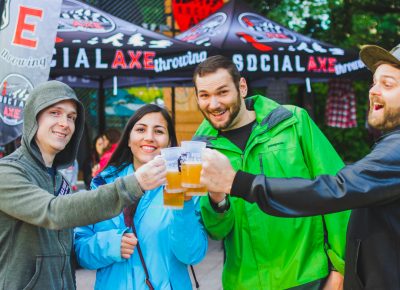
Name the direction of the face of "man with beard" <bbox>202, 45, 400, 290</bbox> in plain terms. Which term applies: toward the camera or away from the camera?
toward the camera

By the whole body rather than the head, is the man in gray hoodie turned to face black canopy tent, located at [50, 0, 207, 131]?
no

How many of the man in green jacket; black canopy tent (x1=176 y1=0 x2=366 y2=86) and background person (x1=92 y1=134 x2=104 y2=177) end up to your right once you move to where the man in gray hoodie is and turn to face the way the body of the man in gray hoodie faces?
0

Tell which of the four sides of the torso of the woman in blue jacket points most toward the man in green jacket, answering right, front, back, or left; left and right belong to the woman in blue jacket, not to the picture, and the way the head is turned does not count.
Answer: left

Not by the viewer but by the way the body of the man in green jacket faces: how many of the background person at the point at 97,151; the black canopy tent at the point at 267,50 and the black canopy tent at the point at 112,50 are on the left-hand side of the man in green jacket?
0

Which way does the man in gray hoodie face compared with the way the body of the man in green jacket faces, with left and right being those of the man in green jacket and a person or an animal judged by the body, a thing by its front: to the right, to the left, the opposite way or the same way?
to the left

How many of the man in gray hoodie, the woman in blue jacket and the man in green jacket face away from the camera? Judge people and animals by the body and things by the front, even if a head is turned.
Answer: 0

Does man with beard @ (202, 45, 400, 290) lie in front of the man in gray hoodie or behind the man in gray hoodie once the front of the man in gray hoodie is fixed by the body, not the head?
in front

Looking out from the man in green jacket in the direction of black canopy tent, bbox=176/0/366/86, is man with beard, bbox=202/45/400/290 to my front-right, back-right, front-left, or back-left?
back-right

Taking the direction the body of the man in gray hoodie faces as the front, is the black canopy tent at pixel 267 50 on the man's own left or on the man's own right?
on the man's own left

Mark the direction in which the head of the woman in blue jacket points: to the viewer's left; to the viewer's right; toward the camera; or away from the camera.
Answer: toward the camera

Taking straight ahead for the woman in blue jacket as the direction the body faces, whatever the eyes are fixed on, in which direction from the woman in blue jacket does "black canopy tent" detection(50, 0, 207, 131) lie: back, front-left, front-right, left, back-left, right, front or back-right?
back

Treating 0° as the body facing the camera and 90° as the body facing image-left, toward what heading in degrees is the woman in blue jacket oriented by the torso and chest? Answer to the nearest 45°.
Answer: approximately 0°

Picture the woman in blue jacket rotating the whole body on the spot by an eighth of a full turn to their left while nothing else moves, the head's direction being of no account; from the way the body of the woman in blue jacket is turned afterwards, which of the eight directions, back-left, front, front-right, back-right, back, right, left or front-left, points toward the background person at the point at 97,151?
back-left

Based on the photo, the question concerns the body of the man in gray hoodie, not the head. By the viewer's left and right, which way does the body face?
facing the viewer and to the right of the viewer

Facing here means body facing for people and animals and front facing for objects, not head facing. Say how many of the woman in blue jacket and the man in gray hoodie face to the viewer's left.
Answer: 0

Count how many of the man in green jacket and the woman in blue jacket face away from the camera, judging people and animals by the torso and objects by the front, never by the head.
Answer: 0

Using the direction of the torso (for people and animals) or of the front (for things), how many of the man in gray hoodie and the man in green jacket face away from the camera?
0

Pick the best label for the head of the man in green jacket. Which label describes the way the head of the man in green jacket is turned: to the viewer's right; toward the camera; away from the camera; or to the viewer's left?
toward the camera

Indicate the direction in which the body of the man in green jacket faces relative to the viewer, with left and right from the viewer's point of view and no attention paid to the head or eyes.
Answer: facing the viewer and to the left of the viewer
